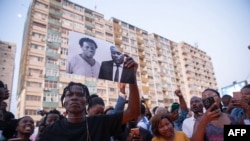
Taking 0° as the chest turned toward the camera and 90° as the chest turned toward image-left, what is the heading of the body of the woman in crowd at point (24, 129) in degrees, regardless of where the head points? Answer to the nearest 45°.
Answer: approximately 315°

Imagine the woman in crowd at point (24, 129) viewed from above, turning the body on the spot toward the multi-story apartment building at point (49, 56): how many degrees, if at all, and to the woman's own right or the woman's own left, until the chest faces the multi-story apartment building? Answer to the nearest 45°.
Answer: approximately 135° to the woman's own left
